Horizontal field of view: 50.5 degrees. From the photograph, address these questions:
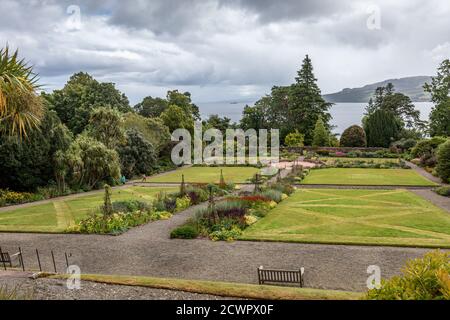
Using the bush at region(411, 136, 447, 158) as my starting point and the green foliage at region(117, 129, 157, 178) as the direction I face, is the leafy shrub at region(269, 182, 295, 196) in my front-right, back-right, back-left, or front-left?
front-left

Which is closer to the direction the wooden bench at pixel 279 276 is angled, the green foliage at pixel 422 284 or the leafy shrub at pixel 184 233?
the leafy shrub

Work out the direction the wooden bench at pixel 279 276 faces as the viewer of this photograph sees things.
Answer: facing away from the viewer

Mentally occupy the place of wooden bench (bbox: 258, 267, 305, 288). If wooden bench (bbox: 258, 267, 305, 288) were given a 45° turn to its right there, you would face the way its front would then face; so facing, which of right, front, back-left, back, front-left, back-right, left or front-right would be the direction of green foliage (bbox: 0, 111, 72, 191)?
left

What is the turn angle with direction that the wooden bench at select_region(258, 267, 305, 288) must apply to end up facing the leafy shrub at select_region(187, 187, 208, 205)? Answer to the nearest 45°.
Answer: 0° — it already faces it

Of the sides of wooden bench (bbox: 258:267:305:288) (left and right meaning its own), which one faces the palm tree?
left

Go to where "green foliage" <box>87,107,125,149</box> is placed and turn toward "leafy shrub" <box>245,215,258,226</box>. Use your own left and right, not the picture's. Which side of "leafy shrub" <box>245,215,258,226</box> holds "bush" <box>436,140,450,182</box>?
left

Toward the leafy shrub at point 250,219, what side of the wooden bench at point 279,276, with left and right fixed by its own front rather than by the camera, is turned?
front

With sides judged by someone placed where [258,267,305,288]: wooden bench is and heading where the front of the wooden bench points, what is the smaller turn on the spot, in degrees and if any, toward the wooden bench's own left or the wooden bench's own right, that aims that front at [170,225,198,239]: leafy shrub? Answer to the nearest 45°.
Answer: approximately 45° to the wooden bench's own left

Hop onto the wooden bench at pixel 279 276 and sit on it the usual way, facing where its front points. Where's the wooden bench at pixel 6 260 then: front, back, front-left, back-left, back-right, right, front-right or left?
left

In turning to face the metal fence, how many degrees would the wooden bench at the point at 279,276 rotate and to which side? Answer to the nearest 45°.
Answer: approximately 90° to its left

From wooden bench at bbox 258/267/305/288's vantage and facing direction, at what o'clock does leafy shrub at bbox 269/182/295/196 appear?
The leafy shrub is roughly at 12 o'clock from the wooden bench.

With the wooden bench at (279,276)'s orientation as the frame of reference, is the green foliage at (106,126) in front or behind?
in front

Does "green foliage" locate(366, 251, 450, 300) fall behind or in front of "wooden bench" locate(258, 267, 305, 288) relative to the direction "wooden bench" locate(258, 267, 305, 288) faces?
behind

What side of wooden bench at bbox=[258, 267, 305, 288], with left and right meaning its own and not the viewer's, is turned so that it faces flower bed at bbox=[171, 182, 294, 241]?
front
